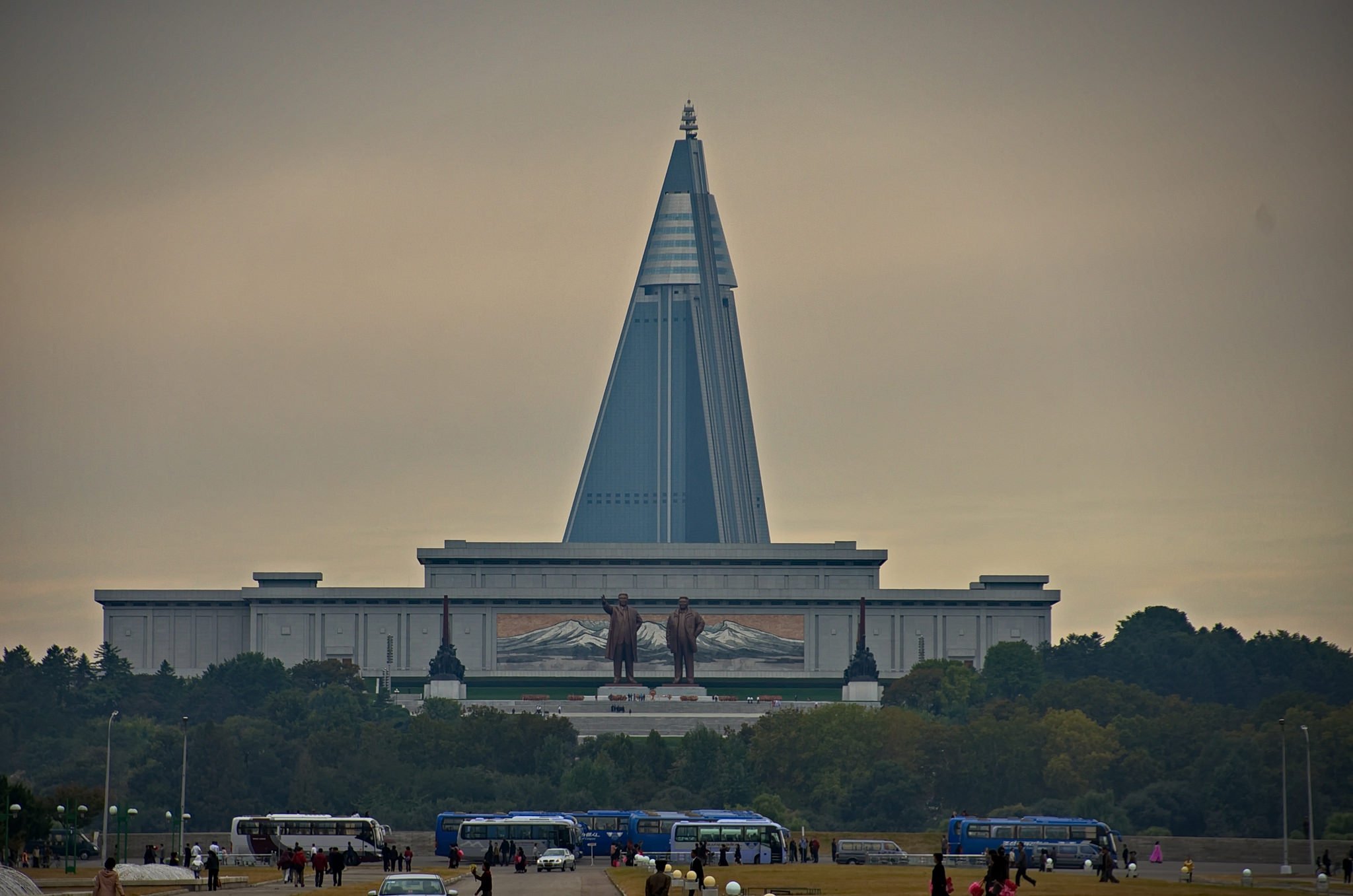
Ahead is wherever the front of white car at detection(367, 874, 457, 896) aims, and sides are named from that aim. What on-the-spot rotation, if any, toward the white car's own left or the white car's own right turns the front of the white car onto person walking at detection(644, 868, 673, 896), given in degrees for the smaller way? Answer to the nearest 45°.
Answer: approximately 45° to the white car's own left

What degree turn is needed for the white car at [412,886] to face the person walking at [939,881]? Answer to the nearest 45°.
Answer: approximately 90° to its left

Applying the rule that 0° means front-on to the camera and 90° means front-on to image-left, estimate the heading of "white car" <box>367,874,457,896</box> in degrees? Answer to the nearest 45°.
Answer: approximately 0°
